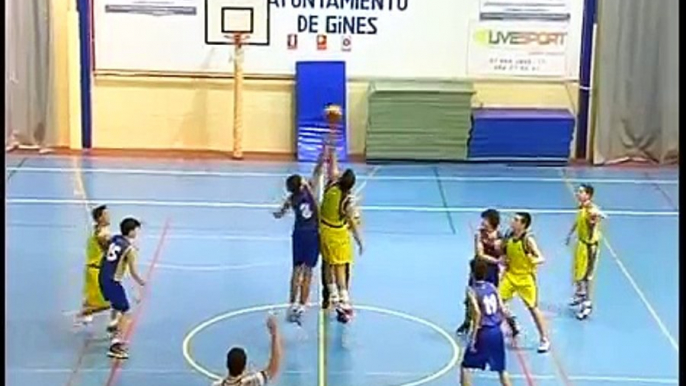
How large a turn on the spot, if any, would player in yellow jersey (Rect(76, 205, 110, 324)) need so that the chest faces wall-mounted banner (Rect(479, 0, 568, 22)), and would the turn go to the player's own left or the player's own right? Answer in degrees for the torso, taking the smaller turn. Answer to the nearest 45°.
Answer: approximately 45° to the player's own left

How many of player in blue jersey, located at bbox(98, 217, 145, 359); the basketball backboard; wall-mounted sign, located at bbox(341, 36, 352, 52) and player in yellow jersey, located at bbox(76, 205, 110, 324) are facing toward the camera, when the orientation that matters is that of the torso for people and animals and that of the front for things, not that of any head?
2

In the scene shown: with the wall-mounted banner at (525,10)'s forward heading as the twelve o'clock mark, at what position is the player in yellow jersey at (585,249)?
The player in yellow jersey is roughly at 12 o'clock from the wall-mounted banner.

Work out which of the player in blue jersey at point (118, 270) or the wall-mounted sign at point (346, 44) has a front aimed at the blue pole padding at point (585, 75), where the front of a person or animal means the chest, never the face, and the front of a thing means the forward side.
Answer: the player in blue jersey

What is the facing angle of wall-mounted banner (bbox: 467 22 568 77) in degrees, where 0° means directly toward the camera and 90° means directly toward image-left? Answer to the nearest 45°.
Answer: approximately 0°

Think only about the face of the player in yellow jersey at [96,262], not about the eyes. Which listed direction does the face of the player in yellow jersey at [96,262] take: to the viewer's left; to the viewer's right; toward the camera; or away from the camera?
to the viewer's right

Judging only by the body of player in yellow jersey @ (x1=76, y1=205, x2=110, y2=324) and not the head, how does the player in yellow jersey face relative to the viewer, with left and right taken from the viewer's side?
facing to the right of the viewer

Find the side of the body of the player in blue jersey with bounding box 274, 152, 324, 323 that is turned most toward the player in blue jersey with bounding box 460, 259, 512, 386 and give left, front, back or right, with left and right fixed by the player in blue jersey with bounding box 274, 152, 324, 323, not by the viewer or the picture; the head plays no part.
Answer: right

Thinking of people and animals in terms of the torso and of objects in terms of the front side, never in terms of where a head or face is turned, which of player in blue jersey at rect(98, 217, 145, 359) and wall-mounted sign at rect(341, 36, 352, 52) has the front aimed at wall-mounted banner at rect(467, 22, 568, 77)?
the player in blue jersey

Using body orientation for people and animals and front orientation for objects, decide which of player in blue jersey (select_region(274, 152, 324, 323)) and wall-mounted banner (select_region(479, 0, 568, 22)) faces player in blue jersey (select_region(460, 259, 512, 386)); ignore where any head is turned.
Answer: the wall-mounted banner
